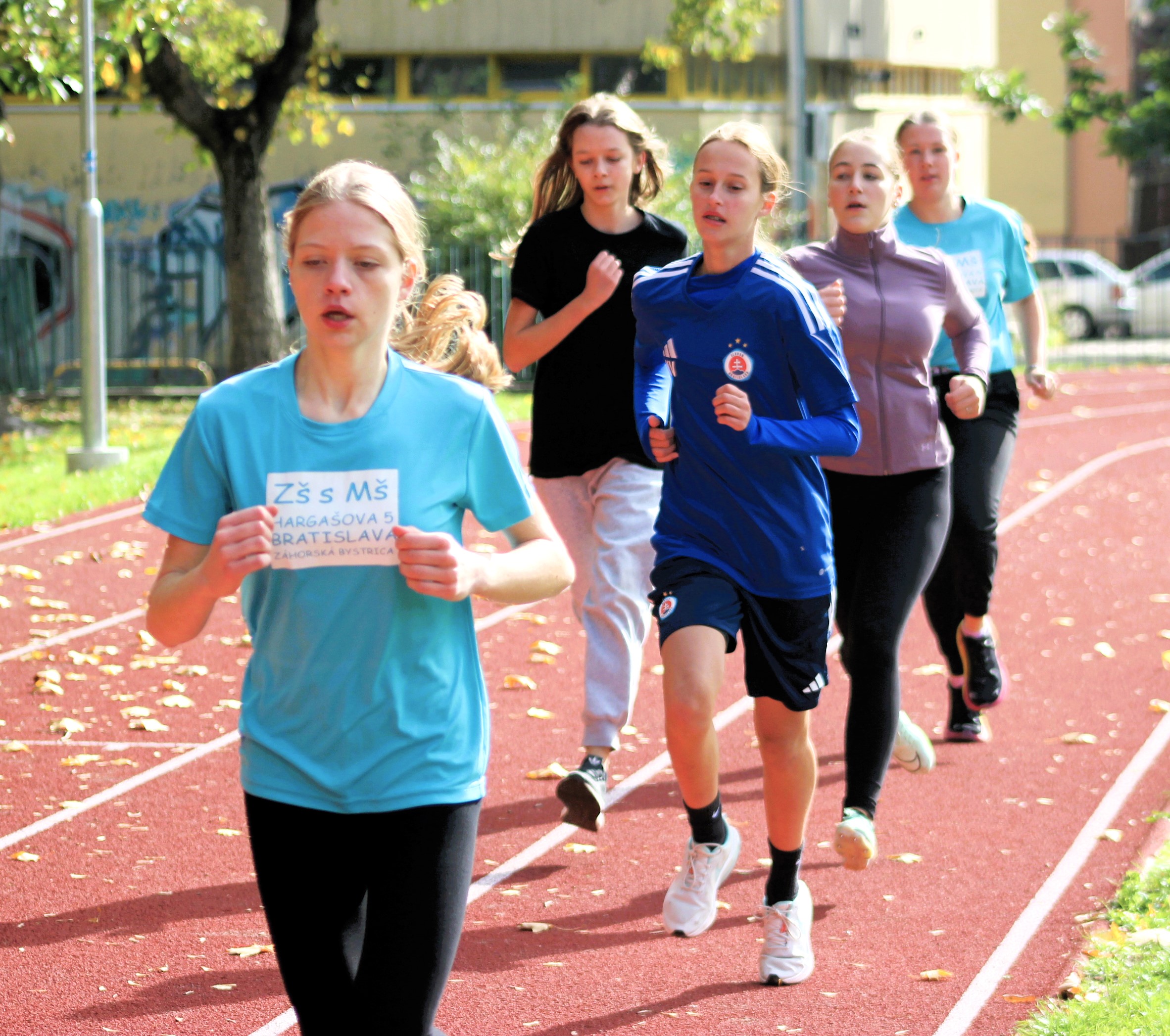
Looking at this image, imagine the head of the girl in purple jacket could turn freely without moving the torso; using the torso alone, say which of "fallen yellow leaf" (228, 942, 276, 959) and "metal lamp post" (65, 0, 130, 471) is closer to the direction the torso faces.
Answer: the fallen yellow leaf

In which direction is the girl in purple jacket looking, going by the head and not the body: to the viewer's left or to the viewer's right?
to the viewer's left

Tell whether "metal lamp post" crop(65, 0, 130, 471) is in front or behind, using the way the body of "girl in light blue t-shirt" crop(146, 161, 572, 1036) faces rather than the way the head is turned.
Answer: behind

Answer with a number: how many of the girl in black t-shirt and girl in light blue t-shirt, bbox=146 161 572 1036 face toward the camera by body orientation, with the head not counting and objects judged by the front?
2

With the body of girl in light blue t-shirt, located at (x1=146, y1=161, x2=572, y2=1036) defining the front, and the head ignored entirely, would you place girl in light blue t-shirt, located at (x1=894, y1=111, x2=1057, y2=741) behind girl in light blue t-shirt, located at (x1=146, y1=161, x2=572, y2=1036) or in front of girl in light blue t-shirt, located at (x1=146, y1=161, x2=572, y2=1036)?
behind
